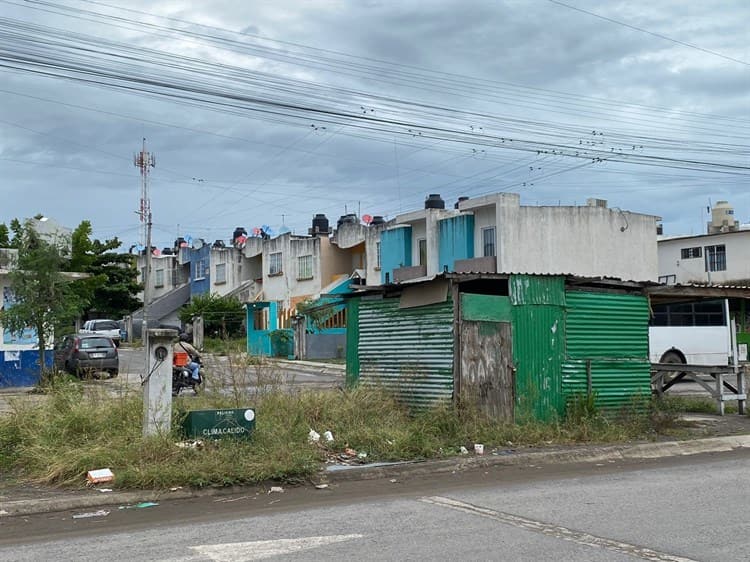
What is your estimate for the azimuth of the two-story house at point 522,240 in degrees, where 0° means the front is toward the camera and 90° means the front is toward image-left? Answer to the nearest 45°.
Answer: approximately 45°

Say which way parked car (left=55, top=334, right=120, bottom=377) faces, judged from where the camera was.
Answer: facing away from the viewer and to the left of the viewer

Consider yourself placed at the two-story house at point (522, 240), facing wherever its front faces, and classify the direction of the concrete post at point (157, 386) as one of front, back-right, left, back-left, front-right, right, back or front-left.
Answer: front-left

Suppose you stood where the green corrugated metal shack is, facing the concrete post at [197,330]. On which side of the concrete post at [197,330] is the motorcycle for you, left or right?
left

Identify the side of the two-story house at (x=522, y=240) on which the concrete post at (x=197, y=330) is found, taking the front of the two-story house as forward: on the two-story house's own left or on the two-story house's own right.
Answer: on the two-story house's own right

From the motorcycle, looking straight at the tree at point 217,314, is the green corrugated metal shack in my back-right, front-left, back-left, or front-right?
back-right

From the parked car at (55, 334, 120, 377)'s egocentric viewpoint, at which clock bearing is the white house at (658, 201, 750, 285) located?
The white house is roughly at 4 o'clock from the parked car.

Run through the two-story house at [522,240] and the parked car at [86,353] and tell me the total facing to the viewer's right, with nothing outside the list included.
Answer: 0

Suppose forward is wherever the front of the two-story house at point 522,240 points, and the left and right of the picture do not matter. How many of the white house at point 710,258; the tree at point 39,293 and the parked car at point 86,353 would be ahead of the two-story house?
2
